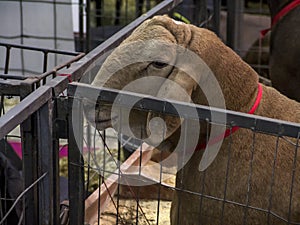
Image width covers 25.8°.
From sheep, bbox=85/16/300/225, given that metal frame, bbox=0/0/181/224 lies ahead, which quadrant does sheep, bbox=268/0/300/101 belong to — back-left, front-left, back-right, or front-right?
back-right

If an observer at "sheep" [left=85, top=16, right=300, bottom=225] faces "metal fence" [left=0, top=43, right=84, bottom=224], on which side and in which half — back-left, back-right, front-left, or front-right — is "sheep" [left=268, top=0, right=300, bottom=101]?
back-right

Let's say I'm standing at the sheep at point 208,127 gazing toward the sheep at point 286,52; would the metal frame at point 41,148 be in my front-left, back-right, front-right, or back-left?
back-left

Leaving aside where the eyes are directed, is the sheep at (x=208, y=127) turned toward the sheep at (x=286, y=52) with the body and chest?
no

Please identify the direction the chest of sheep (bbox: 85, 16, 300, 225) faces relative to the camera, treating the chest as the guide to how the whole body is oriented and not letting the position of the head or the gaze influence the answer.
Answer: to the viewer's left
